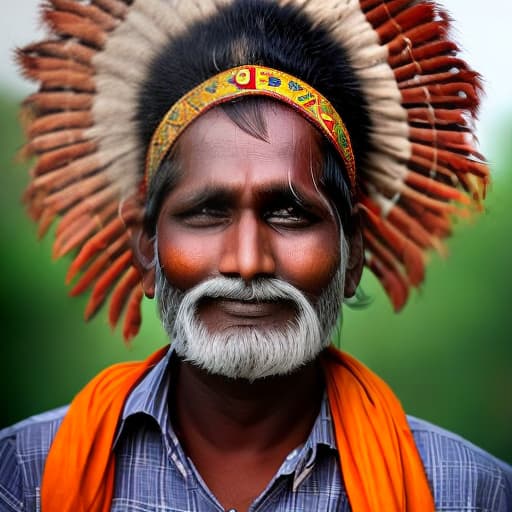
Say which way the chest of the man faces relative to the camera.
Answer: toward the camera

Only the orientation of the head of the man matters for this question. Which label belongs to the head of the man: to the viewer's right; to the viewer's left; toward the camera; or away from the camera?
toward the camera
